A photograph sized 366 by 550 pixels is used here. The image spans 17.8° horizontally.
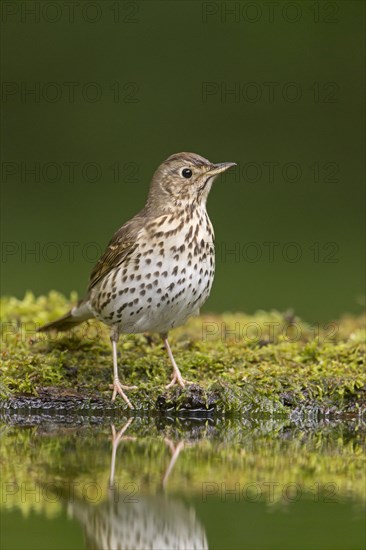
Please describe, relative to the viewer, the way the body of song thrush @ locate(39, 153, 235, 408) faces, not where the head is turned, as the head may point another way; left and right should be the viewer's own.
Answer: facing the viewer and to the right of the viewer
